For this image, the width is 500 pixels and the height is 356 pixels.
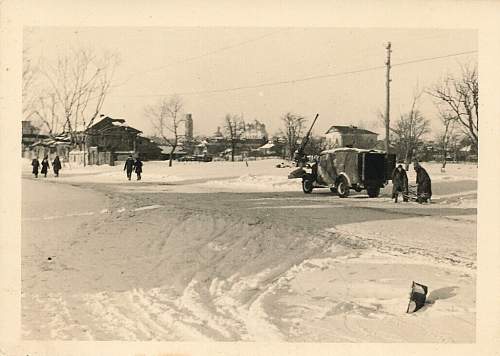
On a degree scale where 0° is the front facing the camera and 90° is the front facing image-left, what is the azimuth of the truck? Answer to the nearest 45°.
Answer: approximately 135°

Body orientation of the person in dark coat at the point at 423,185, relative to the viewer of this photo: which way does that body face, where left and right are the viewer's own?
facing to the left of the viewer

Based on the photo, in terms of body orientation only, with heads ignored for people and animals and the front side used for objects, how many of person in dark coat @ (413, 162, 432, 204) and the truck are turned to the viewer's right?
0

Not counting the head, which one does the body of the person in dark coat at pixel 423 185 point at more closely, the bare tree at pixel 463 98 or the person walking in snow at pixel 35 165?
the person walking in snow

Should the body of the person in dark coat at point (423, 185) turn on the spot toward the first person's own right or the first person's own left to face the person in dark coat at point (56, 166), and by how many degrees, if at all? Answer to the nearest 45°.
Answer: approximately 45° to the first person's own right

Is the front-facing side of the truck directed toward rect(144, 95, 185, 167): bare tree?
no

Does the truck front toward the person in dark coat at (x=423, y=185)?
no

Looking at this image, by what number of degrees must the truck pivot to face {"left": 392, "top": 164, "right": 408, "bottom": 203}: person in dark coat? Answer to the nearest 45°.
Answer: approximately 135° to its right

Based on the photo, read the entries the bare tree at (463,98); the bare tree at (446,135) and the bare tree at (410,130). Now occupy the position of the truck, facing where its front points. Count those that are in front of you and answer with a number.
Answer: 0
